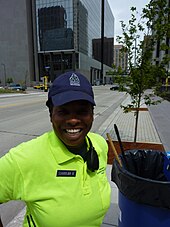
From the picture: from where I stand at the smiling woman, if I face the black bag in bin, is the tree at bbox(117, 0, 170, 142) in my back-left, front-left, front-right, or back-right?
front-left

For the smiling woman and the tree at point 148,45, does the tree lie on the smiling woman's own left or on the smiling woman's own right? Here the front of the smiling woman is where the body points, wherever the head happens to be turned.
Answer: on the smiling woman's own left

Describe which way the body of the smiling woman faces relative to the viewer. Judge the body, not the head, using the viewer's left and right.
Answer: facing the viewer and to the right of the viewer
